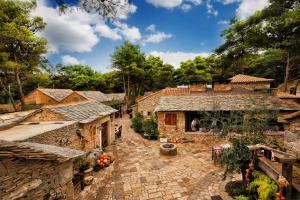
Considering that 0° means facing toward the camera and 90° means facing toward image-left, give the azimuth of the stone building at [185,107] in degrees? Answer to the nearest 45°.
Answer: approximately 0°

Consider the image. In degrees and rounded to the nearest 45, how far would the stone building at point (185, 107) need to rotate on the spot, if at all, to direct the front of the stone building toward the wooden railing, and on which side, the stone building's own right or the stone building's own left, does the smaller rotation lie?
approximately 45° to the stone building's own left

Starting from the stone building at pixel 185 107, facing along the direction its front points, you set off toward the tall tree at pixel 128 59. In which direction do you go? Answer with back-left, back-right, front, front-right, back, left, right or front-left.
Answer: back-right

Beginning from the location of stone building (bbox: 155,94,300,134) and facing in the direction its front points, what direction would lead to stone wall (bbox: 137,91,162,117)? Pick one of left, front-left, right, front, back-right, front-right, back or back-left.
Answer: back-right

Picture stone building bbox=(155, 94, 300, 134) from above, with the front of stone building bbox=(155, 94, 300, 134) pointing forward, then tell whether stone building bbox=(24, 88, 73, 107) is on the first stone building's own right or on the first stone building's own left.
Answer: on the first stone building's own right

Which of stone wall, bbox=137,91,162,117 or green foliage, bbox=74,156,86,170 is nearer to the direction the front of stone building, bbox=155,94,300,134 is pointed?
the green foliage

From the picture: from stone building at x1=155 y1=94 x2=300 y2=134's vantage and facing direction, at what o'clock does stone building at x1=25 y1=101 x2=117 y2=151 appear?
stone building at x1=25 y1=101 x2=117 y2=151 is roughly at 1 o'clock from stone building at x1=155 y1=94 x2=300 y2=134.

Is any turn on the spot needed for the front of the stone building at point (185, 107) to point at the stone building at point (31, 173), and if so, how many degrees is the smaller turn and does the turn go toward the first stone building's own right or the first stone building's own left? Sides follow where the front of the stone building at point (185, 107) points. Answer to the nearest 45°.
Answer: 0° — it already faces it

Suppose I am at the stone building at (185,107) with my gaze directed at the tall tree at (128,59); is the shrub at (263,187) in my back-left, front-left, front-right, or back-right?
back-left

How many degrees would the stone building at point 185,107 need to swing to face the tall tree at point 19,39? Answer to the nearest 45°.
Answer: approximately 90° to its right
